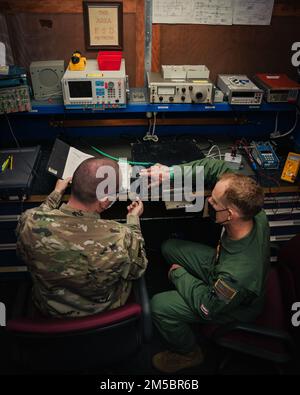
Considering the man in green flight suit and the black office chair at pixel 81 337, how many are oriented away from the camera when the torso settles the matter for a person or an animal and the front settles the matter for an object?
1

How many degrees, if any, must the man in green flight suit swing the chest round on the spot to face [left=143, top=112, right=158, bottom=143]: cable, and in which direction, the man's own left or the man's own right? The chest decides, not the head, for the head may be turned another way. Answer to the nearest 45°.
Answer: approximately 45° to the man's own right

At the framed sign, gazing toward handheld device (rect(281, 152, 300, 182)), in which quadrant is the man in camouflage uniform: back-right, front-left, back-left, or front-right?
front-right

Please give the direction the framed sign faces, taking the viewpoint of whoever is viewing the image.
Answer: facing the viewer

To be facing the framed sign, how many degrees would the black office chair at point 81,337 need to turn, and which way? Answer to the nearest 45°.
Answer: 0° — it already faces it

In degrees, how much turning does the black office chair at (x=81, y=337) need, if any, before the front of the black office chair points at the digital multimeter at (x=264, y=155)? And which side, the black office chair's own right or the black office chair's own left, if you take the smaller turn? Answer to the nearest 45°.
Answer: approximately 45° to the black office chair's own right

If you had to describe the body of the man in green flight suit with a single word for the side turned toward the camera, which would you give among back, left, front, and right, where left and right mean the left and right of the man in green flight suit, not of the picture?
left

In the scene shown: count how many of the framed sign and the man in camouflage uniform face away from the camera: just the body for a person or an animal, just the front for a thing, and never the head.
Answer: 1

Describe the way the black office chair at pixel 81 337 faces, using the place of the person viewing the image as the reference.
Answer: facing away from the viewer

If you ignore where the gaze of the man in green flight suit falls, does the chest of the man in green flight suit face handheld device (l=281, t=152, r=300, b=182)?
no

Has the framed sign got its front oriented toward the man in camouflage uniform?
yes

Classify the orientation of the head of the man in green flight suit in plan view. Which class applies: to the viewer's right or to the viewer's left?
to the viewer's left

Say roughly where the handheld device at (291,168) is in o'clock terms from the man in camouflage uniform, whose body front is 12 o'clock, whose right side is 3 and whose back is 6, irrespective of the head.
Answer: The handheld device is roughly at 2 o'clock from the man in camouflage uniform.

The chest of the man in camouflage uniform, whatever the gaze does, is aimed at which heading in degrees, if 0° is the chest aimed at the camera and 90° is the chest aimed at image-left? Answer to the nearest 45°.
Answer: approximately 180°

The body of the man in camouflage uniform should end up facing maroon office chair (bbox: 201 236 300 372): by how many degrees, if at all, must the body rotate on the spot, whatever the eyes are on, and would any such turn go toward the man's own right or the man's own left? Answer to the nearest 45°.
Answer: approximately 90° to the man's own right

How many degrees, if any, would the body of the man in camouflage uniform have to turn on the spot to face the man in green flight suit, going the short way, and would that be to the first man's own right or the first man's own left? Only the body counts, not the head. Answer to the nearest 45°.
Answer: approximately 90° to the first man's own right
